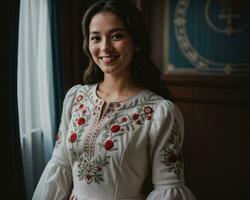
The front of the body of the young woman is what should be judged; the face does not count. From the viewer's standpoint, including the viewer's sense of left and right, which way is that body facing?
facing the viewer and to the left of the viewer

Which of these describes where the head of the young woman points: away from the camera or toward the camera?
toward the camera

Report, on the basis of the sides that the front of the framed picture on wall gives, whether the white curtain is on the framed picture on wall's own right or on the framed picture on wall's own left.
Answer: on the framed picture on wall's own right

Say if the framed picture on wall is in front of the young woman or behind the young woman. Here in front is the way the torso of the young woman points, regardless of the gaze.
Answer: behind

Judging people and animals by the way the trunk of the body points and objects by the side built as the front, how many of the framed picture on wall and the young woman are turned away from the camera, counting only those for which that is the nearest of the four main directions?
0

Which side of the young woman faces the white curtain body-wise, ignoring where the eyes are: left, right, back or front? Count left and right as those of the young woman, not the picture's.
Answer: right

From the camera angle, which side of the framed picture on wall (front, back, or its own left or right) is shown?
front

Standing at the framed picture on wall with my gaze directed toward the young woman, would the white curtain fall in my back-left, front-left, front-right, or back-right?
front-right

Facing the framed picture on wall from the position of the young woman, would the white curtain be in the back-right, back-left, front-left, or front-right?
front-left

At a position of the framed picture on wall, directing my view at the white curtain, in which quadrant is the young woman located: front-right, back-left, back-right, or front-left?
front-left
